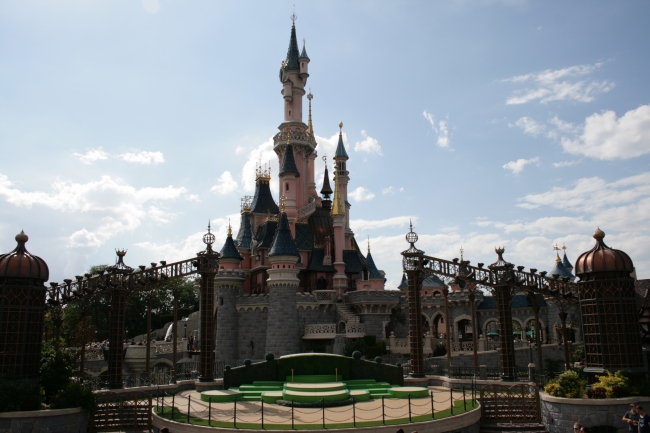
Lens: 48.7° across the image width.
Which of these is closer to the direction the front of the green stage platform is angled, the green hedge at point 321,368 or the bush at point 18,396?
the bush

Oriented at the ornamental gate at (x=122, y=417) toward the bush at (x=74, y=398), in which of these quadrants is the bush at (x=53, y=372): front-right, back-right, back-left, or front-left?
front-right

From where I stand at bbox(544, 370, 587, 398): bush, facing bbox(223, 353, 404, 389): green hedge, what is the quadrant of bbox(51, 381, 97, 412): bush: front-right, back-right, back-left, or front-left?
front-left

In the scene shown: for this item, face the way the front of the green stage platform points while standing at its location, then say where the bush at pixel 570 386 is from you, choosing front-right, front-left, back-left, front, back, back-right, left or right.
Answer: front-left

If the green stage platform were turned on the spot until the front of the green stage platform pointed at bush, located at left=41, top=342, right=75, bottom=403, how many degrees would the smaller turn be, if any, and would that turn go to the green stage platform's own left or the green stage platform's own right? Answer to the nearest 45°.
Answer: approximately 45° to the green stage platform's own right

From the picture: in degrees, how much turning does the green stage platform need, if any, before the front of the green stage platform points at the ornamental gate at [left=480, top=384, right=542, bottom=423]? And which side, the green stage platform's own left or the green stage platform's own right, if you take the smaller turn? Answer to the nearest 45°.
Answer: approximately 45° to the green stage platform's own left

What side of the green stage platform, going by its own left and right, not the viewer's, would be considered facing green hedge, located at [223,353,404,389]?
back

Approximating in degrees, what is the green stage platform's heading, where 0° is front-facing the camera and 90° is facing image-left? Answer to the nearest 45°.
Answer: approximately 0°

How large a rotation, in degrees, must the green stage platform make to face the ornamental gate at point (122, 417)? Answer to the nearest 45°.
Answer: approximately 45° to its right

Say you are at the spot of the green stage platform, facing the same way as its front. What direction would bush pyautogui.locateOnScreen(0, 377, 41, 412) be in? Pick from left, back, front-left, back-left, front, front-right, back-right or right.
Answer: front-right

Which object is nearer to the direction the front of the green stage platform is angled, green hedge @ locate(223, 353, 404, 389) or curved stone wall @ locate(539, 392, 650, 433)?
the curved stone wall

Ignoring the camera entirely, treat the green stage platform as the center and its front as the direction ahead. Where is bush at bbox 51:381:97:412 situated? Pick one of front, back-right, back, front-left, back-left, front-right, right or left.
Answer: front-right

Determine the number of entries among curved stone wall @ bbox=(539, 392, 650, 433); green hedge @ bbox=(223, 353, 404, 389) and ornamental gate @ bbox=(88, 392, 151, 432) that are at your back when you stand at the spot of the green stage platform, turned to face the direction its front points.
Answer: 1

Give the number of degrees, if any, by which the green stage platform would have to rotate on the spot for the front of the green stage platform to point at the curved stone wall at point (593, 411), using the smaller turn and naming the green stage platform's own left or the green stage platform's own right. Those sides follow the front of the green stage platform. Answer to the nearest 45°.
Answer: approximately 45° to the green stage platform's own left
